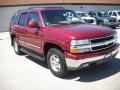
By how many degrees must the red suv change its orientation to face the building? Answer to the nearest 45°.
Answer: approximately 135° to its left

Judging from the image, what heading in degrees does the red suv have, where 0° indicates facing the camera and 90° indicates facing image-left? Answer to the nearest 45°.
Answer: approximately 315°
